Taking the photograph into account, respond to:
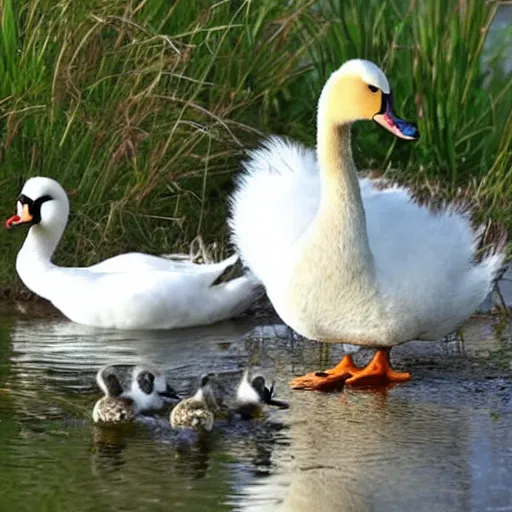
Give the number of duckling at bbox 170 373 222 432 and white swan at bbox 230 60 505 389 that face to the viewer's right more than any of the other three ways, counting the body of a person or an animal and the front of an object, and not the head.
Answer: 1

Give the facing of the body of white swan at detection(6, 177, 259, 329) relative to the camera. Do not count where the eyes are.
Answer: to the viewer's left

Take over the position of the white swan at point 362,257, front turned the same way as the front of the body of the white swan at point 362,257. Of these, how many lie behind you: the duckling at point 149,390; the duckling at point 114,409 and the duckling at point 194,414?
0

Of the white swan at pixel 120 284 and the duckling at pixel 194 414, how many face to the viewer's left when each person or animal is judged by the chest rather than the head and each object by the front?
1

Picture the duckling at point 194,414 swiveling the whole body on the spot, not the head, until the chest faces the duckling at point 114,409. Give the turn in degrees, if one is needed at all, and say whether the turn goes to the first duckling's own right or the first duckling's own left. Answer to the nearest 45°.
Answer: approximately 90° to the first duckling's own left

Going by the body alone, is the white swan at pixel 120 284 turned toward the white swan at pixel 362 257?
no

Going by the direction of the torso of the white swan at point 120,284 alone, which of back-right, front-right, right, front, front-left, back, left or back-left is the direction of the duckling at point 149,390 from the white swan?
left

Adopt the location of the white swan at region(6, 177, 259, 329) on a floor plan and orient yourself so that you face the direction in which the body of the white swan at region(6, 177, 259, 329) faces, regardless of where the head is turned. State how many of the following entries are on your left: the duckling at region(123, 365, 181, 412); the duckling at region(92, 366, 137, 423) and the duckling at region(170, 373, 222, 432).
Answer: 3

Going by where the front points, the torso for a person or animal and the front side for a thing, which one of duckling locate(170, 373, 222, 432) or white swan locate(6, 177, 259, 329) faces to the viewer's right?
the duckling

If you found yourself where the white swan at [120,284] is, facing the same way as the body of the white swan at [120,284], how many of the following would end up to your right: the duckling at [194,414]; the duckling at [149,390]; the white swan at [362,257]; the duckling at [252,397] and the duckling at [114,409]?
0
